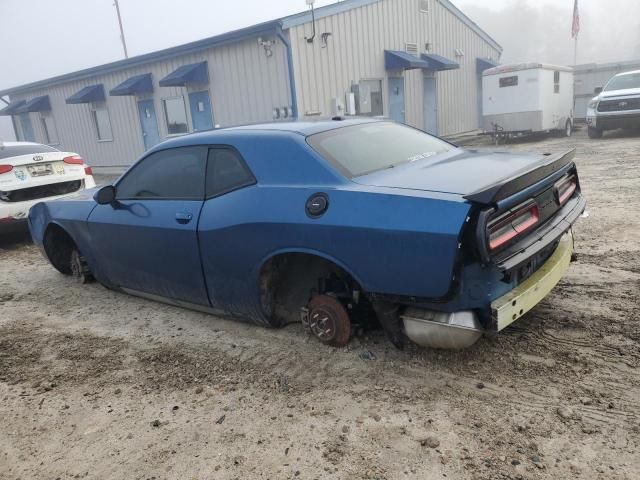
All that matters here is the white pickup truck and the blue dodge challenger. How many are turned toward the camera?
1

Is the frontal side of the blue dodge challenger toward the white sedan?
yes

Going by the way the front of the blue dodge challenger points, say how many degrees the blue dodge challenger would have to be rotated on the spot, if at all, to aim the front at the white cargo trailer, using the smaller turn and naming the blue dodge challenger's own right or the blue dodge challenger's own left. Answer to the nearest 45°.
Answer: approximately 90° to the blue dodge challenger's own right

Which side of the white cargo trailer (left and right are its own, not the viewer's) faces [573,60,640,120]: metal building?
back

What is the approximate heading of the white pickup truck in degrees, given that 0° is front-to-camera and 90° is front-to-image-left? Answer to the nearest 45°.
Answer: approximately 0°

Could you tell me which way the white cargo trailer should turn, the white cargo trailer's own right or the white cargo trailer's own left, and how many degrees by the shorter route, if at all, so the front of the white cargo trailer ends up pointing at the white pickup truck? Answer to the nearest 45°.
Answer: approximately 135° to the white cargo trailer's own left

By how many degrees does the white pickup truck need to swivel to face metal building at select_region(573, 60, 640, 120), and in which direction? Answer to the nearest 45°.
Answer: approximately 180°

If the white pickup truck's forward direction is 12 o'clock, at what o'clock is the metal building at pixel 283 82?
The metal building is roughly at 2 o'clock from the white pickup truck.

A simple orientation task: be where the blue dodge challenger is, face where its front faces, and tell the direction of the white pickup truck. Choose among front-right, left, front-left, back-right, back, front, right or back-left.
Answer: right

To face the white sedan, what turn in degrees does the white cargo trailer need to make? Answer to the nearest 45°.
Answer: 0° — it already faces it

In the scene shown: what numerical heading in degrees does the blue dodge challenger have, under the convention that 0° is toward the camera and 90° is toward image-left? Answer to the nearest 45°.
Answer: approximately 135°

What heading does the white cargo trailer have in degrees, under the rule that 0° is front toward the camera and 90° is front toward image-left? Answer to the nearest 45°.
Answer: approximately 45°

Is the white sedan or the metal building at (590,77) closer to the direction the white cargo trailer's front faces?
the white sedan
